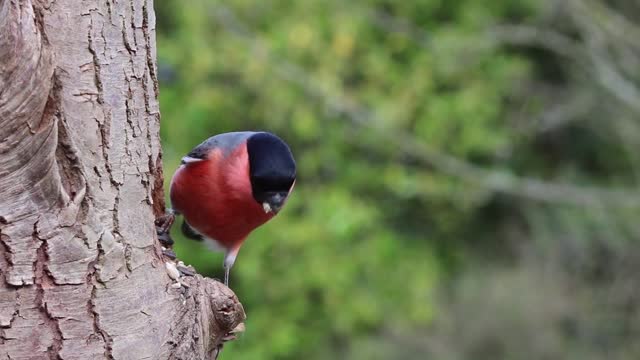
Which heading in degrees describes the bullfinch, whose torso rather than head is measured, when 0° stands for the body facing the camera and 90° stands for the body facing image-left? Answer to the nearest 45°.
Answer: approximately 315°
